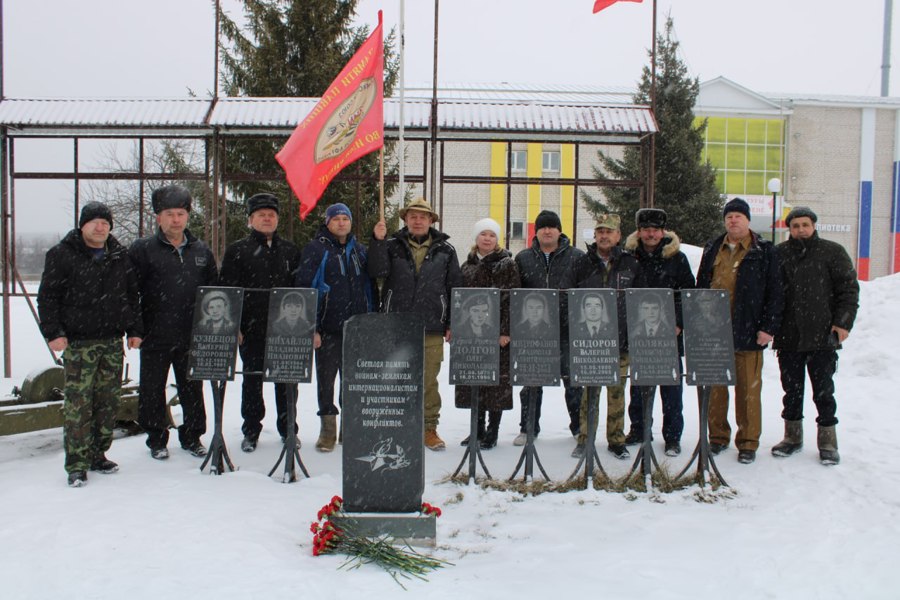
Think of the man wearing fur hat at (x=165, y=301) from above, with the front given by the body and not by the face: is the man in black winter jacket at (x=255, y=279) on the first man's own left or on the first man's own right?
on the first man's own left

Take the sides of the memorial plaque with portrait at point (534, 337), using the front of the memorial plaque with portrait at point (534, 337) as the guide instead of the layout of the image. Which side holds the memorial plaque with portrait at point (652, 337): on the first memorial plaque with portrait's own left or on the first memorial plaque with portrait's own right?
on the first memorial plaque with portrait's own left

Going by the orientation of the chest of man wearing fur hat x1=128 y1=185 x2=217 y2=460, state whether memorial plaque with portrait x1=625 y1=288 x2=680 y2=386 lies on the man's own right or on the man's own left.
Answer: on the man's own left

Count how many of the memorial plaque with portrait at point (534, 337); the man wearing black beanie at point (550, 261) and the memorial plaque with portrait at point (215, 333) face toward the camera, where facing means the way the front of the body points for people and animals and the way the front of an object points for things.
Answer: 3

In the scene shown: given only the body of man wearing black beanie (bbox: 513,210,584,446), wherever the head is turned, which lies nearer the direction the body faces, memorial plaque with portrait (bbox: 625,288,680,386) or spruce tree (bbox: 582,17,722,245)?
the memorial plaque with portrait

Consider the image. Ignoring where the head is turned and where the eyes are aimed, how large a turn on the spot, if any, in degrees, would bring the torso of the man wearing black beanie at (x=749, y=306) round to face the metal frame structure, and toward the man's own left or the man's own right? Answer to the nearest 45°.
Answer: approximately 90° to the man's own right

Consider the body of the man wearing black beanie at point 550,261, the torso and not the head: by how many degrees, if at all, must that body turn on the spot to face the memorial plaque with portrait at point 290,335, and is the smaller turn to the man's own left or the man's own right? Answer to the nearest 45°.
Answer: approximately 45° to the man's own right

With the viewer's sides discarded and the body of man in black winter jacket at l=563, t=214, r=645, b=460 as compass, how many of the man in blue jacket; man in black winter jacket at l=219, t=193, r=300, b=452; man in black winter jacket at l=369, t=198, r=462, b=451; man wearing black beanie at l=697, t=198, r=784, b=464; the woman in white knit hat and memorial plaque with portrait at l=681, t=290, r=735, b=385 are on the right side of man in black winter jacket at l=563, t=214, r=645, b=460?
4
